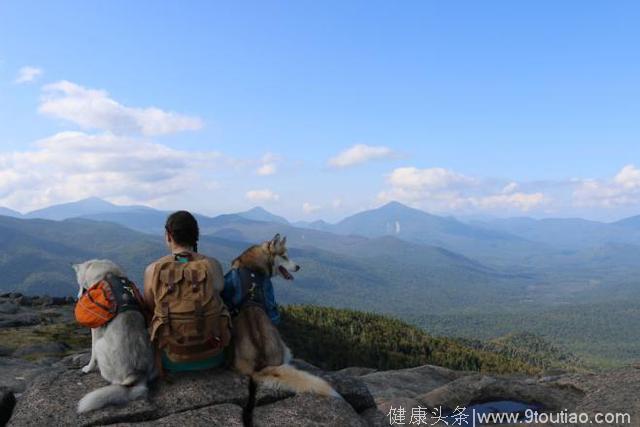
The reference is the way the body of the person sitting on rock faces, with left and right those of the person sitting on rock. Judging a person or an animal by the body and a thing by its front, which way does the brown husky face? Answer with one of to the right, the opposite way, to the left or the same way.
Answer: the same way

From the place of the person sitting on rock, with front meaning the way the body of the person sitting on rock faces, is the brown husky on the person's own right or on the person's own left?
on the person's own right

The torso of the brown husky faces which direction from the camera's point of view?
away from the camera

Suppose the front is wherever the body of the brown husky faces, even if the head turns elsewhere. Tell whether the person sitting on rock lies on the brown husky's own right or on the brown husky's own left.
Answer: on the brown husky's own left

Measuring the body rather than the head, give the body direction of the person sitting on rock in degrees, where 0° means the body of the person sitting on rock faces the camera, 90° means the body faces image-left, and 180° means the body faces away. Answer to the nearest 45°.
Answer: approximately 180°

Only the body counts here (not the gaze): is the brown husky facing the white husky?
no

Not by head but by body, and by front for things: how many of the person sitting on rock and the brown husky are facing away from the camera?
2

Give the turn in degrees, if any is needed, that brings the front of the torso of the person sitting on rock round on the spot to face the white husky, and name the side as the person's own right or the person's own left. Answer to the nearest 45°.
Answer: approximately 90° to the person's own left

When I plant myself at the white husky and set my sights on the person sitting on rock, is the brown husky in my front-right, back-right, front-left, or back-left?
front-right
